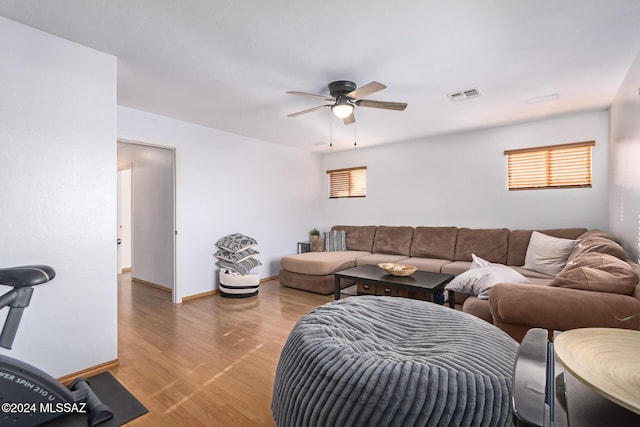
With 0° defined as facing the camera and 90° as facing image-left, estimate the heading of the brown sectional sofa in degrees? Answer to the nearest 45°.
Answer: approximately 45°

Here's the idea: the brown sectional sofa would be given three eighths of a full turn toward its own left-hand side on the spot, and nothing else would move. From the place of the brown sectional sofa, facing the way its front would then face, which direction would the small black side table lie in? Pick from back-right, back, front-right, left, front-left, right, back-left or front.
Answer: back

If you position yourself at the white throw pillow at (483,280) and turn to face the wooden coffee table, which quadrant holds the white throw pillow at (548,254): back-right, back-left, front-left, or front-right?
back-right

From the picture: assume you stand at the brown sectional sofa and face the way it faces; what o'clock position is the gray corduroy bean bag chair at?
The gray corduroy bean bag chair is roughly at 11 o'clock from the brown sectional sofa.

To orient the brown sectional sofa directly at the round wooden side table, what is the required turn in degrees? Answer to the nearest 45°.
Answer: approximately 45° to its left

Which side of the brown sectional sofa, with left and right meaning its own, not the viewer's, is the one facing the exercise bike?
front
